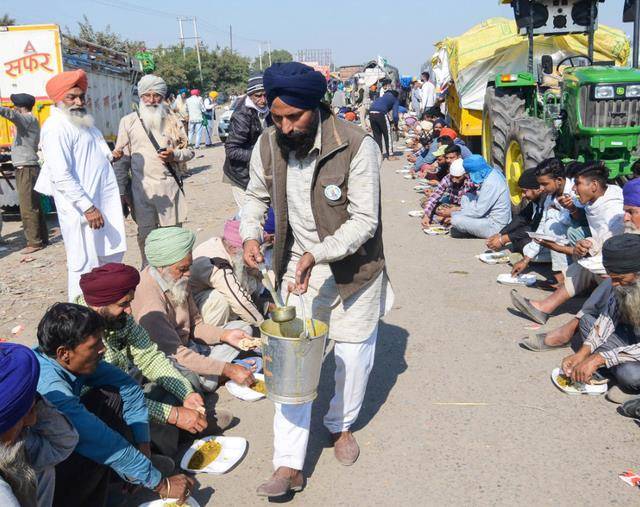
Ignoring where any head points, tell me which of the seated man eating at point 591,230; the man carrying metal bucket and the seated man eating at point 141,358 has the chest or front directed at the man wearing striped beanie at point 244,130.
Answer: the seated man eating at point 591,230

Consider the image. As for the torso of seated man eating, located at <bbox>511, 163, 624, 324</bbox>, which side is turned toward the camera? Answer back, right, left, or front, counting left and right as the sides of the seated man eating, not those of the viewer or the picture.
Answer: left

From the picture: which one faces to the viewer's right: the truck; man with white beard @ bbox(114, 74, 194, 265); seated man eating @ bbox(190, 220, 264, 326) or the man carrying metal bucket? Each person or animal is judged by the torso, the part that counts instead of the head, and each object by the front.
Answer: the seated man eating

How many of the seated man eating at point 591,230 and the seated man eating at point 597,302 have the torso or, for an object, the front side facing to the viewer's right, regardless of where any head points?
0

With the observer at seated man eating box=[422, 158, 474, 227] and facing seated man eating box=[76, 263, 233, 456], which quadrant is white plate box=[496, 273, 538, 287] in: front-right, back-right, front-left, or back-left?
front-left

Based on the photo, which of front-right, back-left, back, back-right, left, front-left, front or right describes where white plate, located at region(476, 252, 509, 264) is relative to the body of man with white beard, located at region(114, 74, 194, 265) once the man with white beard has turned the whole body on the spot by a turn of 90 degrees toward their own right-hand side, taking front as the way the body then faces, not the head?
back

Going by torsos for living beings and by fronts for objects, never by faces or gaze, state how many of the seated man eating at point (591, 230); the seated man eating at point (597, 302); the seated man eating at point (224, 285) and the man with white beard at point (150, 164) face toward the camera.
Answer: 1

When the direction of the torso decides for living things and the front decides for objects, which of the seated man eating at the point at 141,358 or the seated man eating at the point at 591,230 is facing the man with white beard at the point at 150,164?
the seated man eating at the point at 591,230

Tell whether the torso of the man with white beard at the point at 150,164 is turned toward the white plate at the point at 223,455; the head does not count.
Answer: yes

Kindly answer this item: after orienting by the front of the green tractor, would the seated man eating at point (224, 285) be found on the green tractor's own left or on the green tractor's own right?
on the green tractor's own right

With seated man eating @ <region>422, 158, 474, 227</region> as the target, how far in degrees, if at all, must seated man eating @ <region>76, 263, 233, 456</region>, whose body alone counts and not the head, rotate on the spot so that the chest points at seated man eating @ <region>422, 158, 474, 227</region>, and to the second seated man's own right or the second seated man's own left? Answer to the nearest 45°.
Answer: approximately 90° to the second seated man's own left

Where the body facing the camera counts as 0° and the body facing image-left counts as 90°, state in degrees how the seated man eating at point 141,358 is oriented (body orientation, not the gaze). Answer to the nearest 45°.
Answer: approximately 315°

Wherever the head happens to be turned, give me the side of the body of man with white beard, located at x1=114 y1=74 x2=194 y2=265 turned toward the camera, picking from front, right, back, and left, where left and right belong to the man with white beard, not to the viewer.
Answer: front

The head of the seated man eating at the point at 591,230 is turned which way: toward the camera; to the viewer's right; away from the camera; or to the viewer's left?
to the viewer's left

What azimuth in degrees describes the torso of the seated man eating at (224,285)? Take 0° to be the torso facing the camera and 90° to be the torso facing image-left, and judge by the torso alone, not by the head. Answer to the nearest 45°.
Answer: approximately 270°

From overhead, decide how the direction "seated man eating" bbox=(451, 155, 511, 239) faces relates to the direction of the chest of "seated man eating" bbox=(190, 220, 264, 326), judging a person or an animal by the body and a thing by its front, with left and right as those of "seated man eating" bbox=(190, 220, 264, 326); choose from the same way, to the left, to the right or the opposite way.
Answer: the opposite way

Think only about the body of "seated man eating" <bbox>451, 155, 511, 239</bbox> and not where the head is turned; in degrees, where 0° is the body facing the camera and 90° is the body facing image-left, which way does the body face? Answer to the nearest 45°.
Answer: approximately 90°
